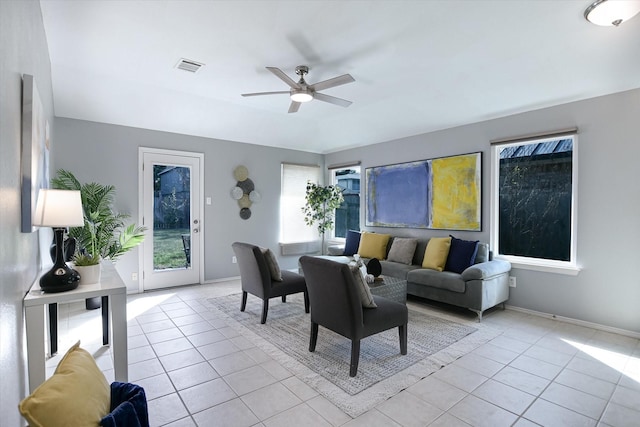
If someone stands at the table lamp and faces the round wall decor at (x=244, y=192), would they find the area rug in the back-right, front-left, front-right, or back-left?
front-right

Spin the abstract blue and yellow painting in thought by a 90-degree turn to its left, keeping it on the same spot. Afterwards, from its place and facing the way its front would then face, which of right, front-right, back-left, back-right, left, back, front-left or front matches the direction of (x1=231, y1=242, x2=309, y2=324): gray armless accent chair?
right

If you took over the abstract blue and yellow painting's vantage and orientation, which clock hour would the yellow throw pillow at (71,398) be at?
The yellow throw pillow is roughly at 11 o'clock from the abstract blue and yellow painting.

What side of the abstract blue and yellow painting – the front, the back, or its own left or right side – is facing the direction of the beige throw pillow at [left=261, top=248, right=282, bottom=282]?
front

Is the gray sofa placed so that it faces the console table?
yes

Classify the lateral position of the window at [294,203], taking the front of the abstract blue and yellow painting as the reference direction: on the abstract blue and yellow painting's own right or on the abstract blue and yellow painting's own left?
on the abstract blue and yellow painting's own right

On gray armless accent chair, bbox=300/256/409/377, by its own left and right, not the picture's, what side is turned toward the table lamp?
back

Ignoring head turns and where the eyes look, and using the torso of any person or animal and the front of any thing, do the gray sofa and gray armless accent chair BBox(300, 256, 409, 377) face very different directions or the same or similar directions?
very different directions

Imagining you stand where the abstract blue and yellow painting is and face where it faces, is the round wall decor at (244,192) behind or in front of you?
in front

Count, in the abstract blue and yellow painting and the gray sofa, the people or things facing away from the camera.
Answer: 0

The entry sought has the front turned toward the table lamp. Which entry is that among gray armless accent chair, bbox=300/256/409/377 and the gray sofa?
the gray sofa

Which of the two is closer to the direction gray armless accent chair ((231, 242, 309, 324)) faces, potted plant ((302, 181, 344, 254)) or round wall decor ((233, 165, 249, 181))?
the potted plant

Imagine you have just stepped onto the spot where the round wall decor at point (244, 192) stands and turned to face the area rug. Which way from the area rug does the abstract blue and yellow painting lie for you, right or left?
left

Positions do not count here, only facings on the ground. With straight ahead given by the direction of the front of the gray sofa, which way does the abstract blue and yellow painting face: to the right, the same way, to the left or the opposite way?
the same way

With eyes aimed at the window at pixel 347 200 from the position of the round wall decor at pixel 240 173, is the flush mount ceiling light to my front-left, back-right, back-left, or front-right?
front-right

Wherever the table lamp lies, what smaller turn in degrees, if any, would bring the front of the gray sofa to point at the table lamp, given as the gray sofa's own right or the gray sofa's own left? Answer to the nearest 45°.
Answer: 0° — it already faces it
